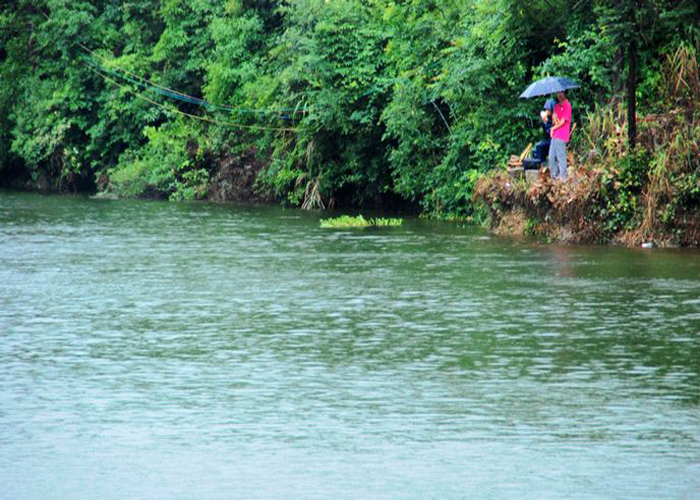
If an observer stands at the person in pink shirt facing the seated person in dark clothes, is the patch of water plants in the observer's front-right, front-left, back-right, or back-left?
front-left

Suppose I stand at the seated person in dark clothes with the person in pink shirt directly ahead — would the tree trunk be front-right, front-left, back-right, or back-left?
front-left

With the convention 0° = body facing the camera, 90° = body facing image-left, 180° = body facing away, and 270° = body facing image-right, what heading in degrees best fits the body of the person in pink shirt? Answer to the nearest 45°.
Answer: approximately 45°

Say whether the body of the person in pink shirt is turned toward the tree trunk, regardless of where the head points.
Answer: no

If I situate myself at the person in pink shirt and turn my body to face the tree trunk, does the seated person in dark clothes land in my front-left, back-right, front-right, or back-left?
back-left

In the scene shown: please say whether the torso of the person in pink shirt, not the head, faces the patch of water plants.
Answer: no
